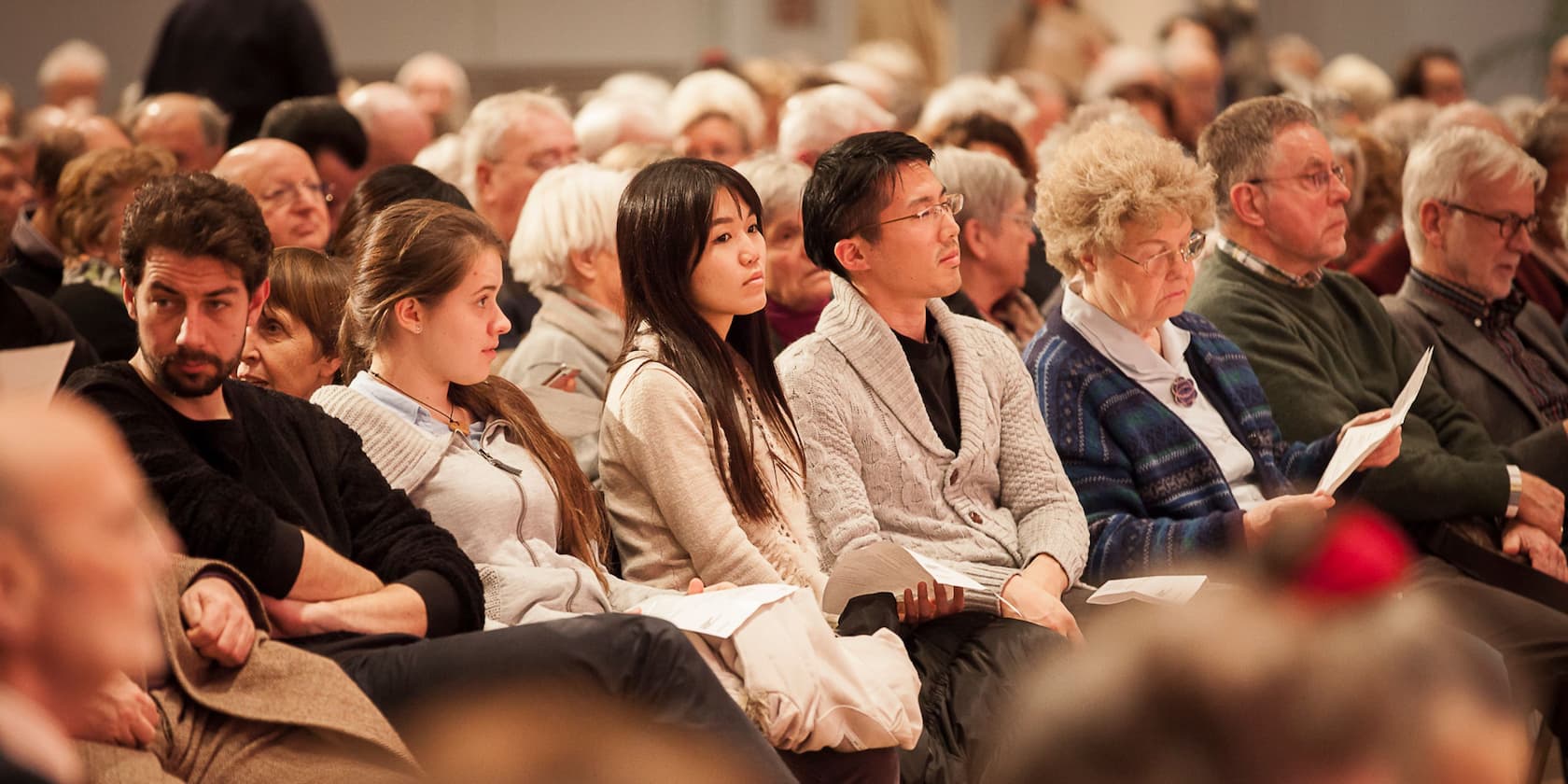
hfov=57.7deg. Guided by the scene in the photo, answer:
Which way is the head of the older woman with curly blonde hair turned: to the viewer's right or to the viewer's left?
to the viewer's right
